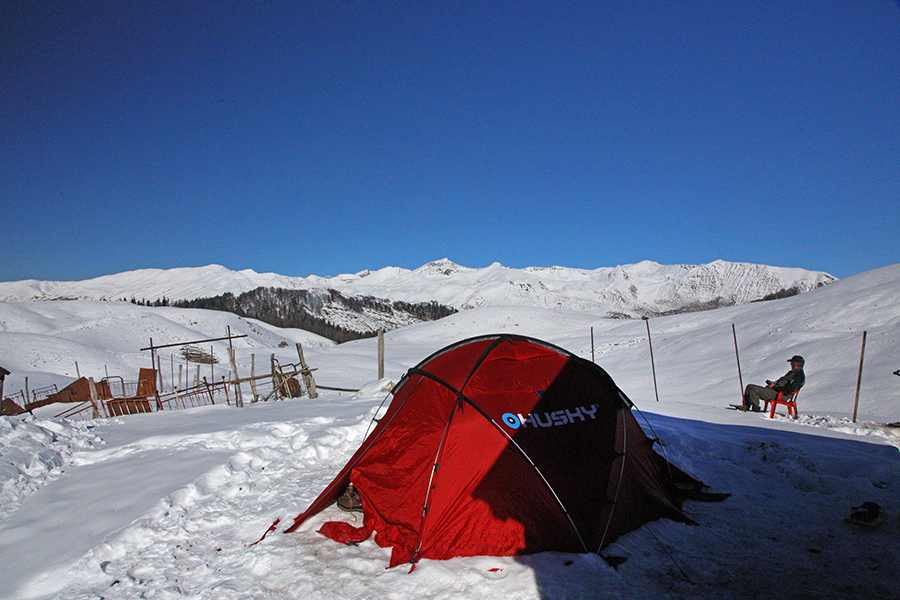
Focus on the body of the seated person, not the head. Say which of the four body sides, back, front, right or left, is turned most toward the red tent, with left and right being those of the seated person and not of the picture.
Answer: left

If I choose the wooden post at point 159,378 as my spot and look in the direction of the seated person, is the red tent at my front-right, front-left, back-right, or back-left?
front-right

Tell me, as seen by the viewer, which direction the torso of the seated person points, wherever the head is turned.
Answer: to the viewer's left

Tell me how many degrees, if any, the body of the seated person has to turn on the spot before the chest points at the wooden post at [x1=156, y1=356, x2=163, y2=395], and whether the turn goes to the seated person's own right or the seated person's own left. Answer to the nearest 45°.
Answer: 0° — they already face it

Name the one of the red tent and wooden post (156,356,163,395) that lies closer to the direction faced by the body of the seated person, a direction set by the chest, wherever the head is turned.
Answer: the wooden post
